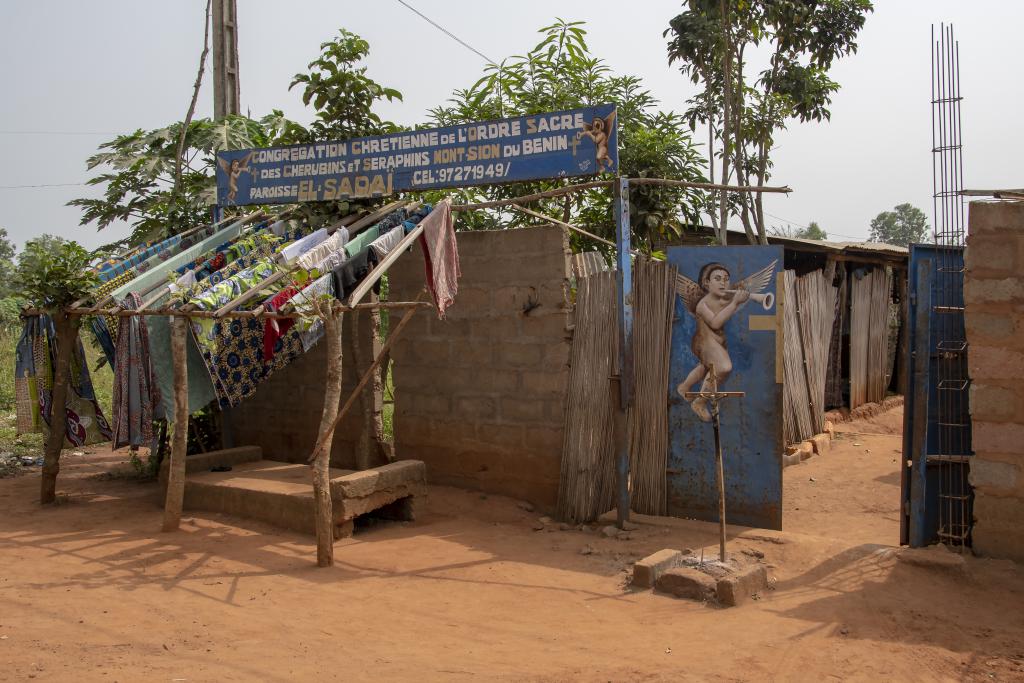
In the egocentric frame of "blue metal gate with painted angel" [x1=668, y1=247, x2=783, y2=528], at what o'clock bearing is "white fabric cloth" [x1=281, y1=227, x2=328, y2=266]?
The white fabric cloth is roughly at 3 o'clock from the blue metal gate with painted angel.

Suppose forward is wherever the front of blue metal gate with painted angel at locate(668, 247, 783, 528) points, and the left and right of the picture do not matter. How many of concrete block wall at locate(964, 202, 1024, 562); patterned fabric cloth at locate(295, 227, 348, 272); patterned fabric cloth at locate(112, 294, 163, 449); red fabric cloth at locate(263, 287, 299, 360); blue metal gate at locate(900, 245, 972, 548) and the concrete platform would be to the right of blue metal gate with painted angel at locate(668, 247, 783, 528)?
4

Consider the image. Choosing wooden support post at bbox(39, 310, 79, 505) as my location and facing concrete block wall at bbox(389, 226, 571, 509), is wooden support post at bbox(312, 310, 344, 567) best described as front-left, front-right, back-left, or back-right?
front-right

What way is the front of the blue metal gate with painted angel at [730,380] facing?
toward the camera

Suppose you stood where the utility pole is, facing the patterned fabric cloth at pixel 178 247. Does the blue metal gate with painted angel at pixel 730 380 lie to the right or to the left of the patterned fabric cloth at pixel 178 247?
left

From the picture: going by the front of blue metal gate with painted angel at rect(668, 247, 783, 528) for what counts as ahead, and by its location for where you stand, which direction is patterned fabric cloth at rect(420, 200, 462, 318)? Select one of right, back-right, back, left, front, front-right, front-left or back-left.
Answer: right

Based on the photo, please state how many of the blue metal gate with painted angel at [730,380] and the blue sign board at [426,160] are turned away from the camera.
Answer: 0

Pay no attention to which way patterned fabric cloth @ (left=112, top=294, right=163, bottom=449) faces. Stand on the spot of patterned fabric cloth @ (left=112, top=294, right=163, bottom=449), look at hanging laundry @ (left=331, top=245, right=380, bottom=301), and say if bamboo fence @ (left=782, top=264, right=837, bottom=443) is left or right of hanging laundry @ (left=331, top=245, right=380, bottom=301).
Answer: left

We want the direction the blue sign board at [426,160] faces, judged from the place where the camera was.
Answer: facing the viewer and to the left of the viewer

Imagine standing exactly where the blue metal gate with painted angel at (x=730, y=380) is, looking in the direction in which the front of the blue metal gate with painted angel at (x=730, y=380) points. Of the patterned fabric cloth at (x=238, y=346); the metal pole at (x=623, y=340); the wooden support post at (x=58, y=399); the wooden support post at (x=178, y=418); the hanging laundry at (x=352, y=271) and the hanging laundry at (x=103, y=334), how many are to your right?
6

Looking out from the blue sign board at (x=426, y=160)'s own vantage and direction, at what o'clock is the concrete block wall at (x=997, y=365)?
The concrete block wall is roughly at 9 o'clock from the blue sign board.

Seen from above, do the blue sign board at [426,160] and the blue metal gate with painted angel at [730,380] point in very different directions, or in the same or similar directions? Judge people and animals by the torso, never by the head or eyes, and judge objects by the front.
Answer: same or similar directions

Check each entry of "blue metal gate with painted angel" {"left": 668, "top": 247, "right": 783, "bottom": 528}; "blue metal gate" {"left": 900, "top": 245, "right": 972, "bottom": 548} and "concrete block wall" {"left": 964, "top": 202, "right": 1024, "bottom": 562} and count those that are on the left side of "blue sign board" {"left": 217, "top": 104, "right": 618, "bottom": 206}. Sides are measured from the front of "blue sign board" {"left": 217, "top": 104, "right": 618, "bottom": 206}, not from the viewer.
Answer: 3
